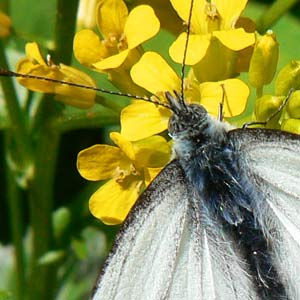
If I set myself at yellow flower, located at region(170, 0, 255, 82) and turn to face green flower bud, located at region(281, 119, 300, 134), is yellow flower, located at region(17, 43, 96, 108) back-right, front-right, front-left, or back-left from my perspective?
back-right

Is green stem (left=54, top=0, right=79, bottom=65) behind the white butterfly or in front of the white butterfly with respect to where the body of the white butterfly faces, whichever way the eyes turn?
in front

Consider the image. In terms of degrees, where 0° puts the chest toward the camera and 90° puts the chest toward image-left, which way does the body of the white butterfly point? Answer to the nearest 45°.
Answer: approximately 135°

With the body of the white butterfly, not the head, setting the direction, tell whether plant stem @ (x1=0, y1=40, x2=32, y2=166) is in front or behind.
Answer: in front

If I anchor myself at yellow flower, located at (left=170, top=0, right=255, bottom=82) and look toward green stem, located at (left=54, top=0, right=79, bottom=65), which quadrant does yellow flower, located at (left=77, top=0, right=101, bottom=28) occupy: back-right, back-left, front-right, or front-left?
front-right
